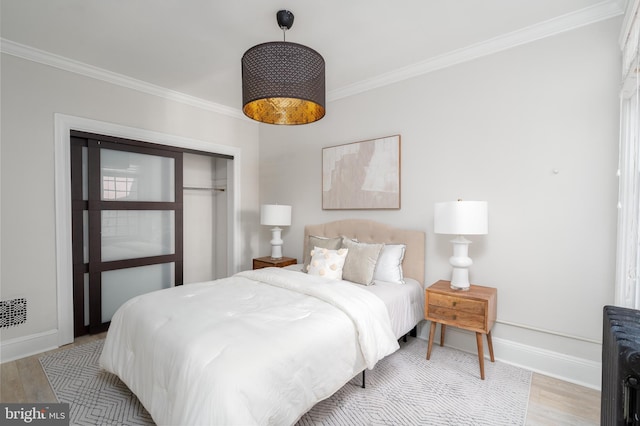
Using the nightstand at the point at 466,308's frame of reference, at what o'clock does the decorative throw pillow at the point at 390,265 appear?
The decorative throw pillow is roughly at 2 o'clock from the nightstand.

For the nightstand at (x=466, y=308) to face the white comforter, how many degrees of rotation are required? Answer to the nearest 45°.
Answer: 0° — it already faces it

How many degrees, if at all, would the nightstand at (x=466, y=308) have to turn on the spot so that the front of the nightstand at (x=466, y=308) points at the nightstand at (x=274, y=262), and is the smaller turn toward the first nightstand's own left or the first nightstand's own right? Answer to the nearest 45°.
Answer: approximately 45° to the first nightstand's own right

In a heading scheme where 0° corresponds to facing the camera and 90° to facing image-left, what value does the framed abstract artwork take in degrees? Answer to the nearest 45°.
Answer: approximately 45°

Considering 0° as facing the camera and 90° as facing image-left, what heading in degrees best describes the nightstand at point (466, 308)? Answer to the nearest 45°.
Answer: approximately 45°

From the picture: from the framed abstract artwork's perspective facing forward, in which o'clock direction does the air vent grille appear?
The air vent grille is roughly at 1 o'clock from the framed abstract artwork.
